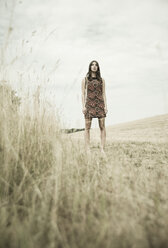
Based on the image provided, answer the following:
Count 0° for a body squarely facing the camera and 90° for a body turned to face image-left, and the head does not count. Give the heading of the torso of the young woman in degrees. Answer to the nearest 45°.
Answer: approximately 0°
